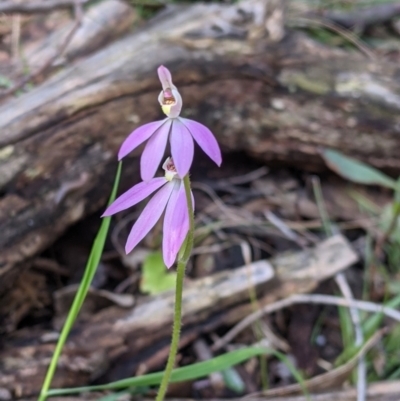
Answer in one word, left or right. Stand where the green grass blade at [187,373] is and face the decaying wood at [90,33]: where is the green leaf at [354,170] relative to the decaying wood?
right

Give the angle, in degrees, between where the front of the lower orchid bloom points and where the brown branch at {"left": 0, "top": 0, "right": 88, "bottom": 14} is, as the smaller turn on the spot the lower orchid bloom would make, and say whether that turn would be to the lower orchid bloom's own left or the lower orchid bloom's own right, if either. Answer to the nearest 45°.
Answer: approximately 135° to the lower orchid bloom's own right

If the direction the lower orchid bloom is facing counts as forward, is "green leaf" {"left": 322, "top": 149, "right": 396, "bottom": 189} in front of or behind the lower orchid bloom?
behind

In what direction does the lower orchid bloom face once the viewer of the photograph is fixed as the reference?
facing the viewer and to the left of the viewer

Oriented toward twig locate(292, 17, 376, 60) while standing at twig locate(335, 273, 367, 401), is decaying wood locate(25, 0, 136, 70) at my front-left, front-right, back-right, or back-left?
front-left

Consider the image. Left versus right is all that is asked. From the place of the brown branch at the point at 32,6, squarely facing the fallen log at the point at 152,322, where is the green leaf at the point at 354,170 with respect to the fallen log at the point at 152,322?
left

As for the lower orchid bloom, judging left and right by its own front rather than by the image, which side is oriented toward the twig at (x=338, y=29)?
back

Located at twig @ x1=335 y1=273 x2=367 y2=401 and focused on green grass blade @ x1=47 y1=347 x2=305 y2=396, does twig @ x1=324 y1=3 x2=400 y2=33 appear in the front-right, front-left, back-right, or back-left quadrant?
back-right
